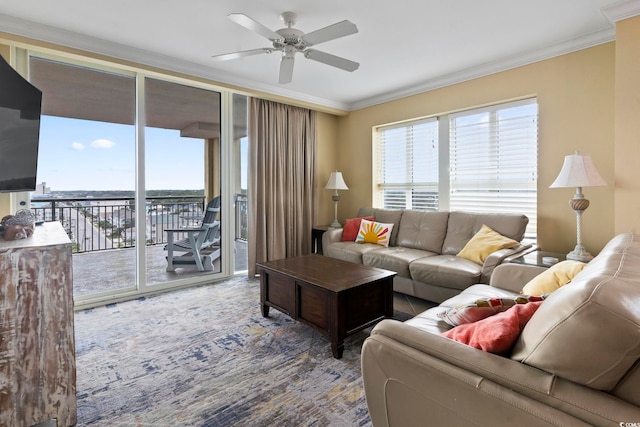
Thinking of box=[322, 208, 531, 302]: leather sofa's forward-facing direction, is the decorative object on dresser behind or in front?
in front

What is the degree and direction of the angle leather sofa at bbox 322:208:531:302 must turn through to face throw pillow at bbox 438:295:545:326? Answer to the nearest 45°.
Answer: approximately 45° to its left

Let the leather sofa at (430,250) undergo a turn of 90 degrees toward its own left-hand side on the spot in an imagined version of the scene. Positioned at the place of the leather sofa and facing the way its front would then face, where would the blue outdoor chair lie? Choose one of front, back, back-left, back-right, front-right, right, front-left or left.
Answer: back-right

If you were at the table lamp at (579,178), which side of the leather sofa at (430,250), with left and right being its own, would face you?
left

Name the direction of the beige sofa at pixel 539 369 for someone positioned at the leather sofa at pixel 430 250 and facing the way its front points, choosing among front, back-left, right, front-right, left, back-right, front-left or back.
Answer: front-left

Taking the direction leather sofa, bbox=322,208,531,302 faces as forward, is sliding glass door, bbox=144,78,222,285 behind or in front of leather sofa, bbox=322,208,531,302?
in front

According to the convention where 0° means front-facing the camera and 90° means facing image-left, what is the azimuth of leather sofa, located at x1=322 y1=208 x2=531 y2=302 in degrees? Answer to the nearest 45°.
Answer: approximately 45°

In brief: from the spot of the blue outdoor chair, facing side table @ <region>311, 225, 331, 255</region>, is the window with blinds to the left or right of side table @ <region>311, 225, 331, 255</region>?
right

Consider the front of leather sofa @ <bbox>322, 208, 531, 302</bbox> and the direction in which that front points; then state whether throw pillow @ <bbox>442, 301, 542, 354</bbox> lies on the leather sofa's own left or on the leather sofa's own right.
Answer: on the leather sofa's own left

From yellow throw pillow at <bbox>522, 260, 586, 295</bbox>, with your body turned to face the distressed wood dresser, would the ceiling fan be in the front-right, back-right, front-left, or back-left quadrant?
front-right
